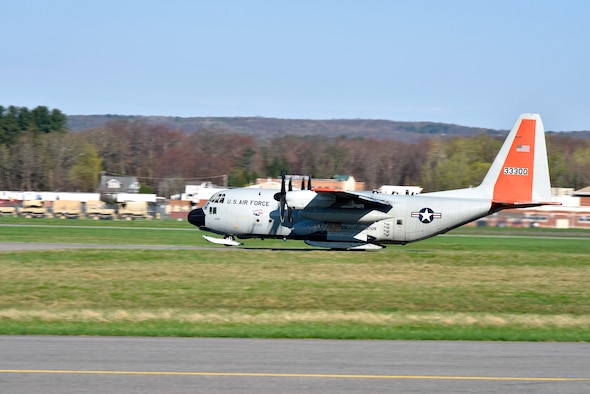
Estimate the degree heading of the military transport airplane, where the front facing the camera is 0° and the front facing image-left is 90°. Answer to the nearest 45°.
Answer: approximately 90°
